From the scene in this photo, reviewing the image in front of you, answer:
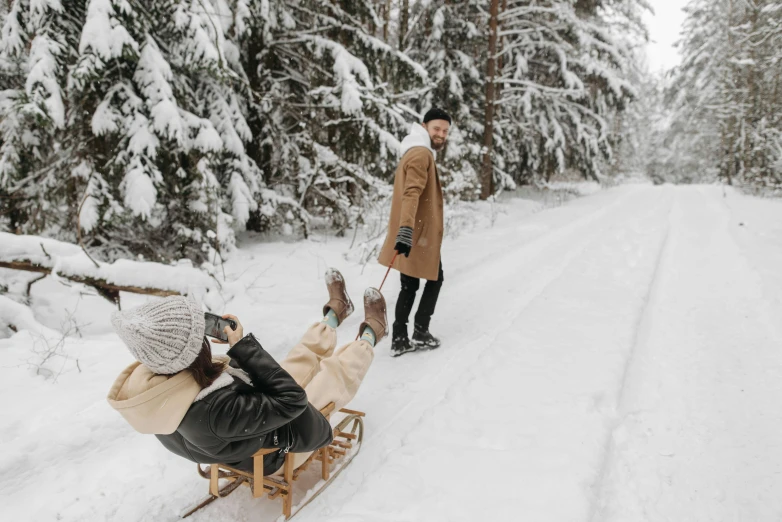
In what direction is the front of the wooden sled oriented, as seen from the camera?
facing away from the viewer and to the right of the viewer

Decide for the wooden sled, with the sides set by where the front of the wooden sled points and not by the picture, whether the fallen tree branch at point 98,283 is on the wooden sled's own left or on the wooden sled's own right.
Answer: on the wooden sled's own left

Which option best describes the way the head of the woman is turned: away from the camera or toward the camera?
away from the camera

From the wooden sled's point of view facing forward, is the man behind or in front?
in front

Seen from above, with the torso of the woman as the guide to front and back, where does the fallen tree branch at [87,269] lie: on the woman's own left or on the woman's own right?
on the woman's own left

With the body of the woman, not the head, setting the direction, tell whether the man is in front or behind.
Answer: in front

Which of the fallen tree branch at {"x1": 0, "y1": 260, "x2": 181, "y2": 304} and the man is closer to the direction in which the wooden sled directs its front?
the man

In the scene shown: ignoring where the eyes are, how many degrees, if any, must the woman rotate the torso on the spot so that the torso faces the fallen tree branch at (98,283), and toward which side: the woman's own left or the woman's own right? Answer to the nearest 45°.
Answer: approximately 45° to the woman's own left

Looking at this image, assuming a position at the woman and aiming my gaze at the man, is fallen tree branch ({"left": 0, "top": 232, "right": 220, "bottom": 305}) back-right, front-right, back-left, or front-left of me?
front-left

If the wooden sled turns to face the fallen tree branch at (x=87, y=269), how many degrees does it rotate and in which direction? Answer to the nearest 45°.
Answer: approximately 90° to its left

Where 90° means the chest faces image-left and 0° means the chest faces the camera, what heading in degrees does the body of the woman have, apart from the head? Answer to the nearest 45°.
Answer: approximately 225°
